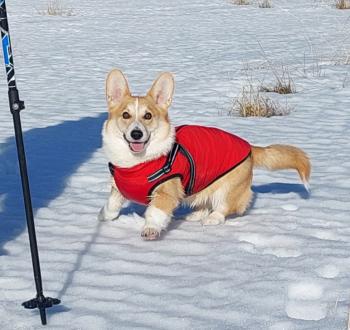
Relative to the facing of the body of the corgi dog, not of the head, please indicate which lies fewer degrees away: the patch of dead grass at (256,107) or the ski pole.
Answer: the ski pole

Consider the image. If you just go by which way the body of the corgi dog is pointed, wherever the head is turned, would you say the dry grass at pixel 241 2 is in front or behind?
behind

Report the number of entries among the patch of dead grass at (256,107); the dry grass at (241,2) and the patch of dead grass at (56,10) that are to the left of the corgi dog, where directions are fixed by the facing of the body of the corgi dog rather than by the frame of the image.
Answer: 0

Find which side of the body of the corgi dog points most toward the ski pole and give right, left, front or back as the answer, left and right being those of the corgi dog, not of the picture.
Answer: front

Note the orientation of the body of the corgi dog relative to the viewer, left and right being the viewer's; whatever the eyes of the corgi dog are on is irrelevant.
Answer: facing the viewer and to the left of the viewer

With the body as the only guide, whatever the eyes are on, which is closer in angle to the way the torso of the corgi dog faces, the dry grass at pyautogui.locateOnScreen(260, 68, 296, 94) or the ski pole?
the ski pole

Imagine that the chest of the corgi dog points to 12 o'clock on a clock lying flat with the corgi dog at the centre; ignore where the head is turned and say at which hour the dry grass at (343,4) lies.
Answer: The dry grass is roughly at 5 o'clock from the corgi dog.
